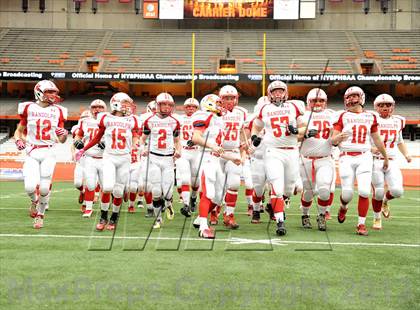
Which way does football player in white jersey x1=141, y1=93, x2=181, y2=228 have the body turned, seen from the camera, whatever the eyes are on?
toward the camera

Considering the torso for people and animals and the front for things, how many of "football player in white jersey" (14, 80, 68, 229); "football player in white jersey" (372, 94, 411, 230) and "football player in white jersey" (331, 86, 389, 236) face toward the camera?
3

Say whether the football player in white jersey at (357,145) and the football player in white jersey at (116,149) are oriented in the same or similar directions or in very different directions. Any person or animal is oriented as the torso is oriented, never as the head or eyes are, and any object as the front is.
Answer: same or similar directions

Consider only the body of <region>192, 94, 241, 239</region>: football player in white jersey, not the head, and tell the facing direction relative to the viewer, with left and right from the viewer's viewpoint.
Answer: facing the viewer and to the right of the viewer

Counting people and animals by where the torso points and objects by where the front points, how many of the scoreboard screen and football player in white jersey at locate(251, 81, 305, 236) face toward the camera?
2

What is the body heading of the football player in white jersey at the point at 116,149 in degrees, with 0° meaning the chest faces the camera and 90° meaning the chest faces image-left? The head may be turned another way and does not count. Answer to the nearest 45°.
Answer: approximately 0°

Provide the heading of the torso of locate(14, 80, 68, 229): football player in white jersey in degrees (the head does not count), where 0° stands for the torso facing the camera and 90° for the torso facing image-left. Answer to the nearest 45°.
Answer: approximately 0°

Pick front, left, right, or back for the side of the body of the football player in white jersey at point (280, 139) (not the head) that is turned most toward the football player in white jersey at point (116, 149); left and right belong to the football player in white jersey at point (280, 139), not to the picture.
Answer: right

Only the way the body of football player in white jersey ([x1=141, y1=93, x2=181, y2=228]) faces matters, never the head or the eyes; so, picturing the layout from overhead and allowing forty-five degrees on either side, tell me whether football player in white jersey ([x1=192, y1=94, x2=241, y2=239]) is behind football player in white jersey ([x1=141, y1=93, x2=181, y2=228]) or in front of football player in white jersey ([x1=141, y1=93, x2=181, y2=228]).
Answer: in front

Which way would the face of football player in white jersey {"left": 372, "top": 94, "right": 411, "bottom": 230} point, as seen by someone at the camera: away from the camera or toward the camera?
toward the camera

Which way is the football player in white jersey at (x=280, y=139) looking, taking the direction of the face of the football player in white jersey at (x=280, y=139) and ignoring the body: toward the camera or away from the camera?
toward the camera

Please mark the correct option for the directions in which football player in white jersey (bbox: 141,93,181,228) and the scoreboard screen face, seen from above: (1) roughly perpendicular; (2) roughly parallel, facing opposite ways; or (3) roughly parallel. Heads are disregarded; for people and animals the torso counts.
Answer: roughly parallel
